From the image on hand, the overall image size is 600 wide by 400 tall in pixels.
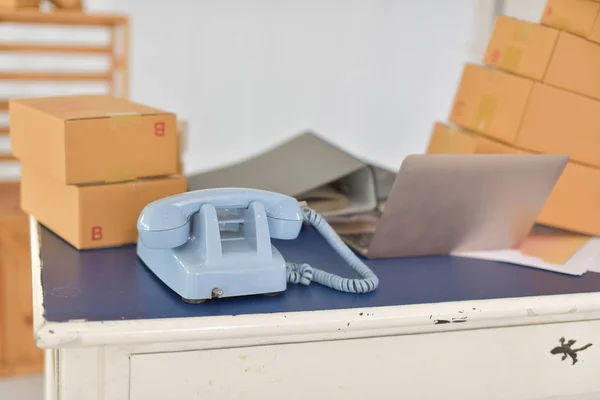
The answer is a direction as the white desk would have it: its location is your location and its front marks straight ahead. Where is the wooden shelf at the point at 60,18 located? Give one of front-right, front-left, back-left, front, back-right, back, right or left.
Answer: back-right

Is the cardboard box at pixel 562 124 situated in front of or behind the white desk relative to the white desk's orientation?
behind

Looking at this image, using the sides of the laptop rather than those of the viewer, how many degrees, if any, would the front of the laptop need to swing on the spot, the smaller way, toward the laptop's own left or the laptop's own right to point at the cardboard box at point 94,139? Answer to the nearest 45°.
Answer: approximately 45° to the laptop's own left

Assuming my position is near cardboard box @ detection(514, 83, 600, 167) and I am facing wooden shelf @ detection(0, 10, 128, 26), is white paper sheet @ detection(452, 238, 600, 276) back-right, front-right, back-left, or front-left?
back-left

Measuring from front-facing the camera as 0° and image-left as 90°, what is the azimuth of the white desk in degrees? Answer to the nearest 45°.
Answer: approximately 0°

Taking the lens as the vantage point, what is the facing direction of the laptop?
facing away from the viewer and to the left of the viewer

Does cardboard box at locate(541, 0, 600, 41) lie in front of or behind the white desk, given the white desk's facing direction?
behind
